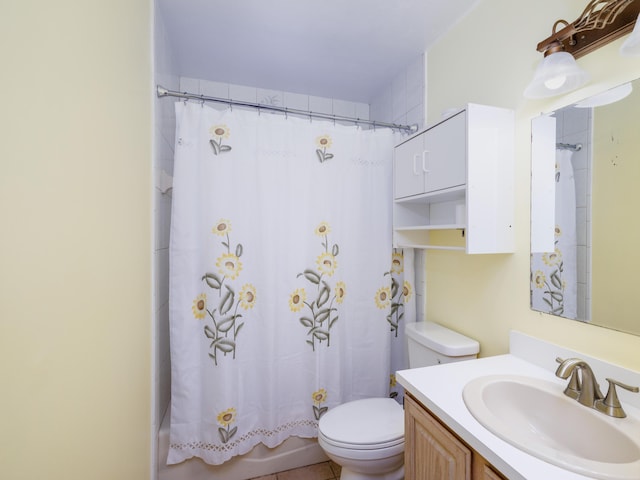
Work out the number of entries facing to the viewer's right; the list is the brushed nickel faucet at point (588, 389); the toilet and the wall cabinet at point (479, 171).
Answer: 0

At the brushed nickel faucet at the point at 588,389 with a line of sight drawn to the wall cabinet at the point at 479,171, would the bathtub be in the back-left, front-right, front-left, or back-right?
front-left

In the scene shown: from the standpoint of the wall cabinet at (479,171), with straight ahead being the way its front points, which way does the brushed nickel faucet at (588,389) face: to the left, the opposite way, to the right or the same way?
the same way

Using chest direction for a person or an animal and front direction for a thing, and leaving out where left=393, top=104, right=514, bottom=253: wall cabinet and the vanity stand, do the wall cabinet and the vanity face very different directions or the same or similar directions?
same or similar directions

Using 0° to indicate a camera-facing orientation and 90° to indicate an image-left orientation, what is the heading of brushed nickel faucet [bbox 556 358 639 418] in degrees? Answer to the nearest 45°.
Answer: approximately 45°

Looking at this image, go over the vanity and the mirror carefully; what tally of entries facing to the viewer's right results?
0

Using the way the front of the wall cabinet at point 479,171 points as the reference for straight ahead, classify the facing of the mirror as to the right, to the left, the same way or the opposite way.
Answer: the same way
